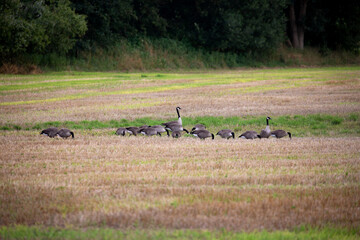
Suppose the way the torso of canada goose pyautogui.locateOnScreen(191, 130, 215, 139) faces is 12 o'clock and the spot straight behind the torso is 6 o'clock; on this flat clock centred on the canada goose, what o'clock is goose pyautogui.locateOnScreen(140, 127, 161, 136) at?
The goose is roughly at 6 o'clock from the canada goose.

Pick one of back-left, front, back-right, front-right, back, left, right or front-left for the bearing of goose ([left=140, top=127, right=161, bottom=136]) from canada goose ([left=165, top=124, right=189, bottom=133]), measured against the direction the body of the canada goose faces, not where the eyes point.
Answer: back-right

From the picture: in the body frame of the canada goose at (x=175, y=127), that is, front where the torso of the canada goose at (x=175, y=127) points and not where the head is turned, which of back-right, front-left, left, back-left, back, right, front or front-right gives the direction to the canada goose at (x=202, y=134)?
front-right

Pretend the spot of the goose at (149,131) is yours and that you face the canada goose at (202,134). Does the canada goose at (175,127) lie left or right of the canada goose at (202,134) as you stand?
left

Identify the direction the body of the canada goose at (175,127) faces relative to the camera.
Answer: to the viewer's right
